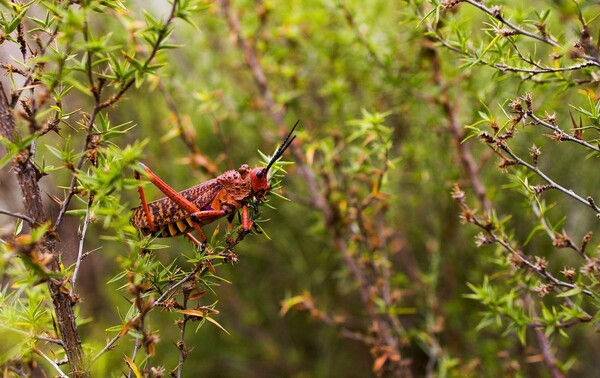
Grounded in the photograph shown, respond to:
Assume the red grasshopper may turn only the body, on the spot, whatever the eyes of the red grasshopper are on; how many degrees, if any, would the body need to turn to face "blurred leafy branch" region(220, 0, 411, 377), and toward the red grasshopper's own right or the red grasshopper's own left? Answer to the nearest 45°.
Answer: approximately 45° to the red grasshopper's own left

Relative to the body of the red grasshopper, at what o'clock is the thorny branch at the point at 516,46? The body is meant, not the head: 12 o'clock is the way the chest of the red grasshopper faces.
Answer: The thorny branch is roughly at 1 o'clock from the red grasshopper.

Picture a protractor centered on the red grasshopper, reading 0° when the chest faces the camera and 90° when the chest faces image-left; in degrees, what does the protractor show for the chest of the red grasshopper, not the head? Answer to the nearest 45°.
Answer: approximately 270°
